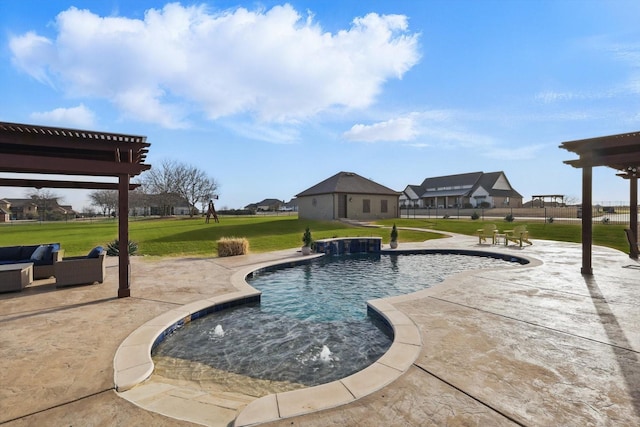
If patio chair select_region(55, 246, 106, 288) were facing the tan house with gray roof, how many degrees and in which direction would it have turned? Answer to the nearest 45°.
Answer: approximately 135° to its right

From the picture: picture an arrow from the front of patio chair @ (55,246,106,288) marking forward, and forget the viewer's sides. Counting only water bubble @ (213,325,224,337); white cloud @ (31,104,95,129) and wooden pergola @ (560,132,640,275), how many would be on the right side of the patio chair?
1

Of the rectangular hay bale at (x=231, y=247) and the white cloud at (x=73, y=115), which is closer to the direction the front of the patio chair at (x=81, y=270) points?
the white cloud

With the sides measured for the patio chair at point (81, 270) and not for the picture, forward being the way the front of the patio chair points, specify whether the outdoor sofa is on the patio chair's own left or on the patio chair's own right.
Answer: on the patio chair's own right

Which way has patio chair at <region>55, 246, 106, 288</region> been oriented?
to the viewer's left

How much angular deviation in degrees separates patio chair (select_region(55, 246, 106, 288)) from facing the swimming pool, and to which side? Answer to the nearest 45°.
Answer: approximately 135° to its left

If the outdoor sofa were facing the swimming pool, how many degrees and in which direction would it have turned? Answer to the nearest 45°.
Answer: approximately 45° to its left

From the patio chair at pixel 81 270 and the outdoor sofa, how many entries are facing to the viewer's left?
1

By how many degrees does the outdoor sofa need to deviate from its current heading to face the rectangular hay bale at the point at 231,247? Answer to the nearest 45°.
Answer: approximately 90° to its left

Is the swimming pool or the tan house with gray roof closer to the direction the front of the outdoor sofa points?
the swimming pool
